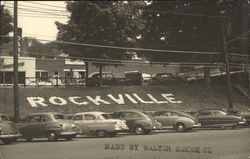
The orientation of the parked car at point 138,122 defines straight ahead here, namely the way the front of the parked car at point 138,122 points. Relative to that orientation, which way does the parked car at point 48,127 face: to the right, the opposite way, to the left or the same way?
the same way

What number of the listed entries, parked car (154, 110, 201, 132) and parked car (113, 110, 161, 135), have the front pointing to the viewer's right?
0

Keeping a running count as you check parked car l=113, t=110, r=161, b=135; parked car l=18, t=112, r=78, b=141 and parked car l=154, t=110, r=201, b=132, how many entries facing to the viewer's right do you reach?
0

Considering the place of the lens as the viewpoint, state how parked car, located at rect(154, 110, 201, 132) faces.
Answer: facing to the left of the viewer
